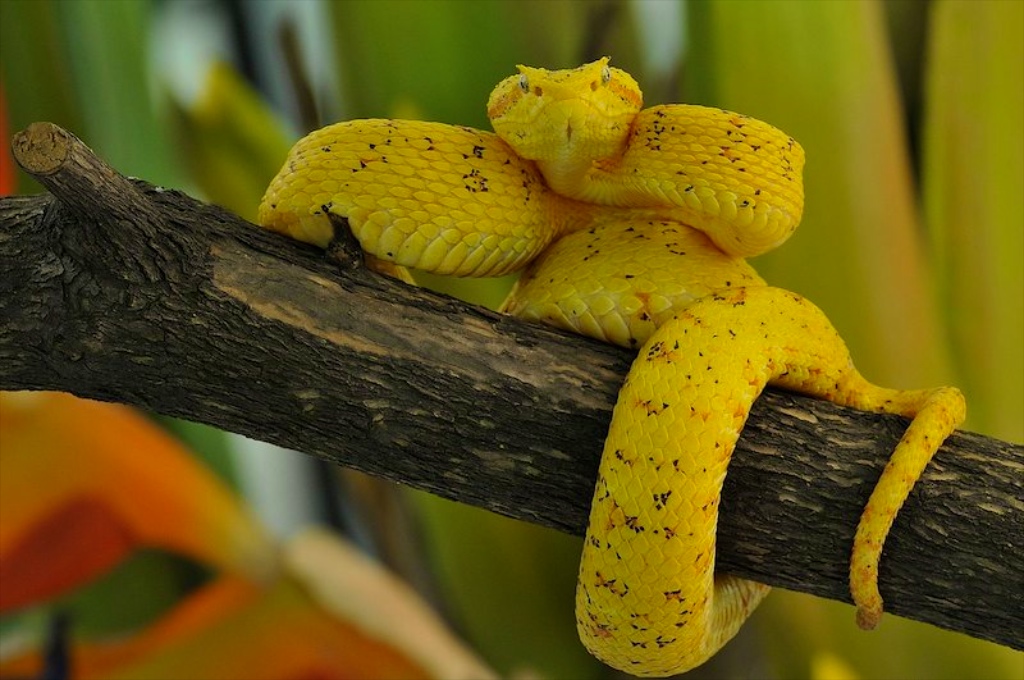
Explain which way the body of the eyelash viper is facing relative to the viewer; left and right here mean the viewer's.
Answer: facing the viewer

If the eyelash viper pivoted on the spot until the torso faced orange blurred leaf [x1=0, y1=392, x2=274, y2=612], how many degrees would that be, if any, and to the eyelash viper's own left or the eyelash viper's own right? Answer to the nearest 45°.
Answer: approximately 135° to the eyelash viper's own right

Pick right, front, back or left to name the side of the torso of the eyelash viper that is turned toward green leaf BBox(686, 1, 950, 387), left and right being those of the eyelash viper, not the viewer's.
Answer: back

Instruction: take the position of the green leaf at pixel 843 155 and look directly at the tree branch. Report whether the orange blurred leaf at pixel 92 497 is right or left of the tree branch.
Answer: right

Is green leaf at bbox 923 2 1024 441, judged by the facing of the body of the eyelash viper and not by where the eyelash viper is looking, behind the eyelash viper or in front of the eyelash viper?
behind
